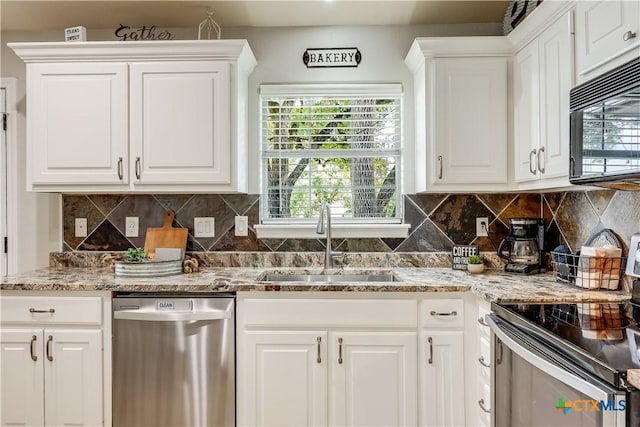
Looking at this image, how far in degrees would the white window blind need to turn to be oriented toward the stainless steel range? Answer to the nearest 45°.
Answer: approximately 45° to its left

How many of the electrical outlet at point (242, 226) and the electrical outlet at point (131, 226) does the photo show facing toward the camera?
2

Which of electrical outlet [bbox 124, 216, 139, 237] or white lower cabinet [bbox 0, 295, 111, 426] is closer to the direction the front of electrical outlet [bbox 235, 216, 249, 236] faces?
the white lower cabinet

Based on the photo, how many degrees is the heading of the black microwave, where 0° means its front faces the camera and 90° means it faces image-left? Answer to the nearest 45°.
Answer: approximately 45°

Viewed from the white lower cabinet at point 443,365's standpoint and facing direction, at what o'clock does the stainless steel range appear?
The stainless steel range is roughly at 11 o'clock from the white lower cabinet.
